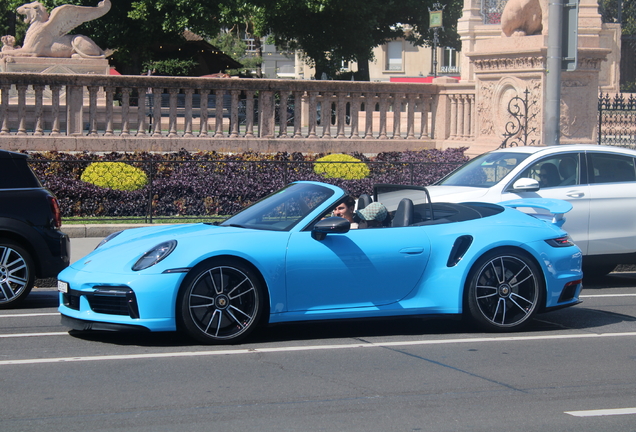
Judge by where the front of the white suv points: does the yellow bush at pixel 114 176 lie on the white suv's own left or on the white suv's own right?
on the white suv's own right

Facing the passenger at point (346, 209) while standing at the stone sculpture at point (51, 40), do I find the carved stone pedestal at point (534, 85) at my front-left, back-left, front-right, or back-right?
front-left

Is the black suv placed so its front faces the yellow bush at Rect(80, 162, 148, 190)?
no

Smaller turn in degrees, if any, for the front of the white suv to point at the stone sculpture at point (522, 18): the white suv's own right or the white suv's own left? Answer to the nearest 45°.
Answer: approximately 135° to the white suv's own right

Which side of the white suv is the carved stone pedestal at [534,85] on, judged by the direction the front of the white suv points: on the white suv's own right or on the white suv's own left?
on the white suv's own right

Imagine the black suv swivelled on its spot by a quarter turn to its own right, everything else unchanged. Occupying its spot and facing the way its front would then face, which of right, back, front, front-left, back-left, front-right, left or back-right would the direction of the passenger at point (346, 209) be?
back-right

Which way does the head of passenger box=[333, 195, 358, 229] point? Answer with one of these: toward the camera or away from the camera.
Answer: toward the camera

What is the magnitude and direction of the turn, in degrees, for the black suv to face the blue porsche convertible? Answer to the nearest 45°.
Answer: approximately 135° to its left

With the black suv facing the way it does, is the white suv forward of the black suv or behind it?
behind

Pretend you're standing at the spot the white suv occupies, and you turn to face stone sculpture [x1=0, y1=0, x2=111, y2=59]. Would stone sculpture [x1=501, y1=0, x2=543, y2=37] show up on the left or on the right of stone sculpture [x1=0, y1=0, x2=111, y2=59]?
right

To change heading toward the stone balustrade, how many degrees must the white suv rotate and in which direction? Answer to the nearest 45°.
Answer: approximately 90° to its right

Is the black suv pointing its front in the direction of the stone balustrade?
no

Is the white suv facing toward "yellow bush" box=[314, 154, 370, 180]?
no

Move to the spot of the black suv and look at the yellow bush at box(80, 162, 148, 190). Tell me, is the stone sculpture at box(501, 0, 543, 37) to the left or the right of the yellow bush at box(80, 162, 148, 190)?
right

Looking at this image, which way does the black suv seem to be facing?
to the viewer's left

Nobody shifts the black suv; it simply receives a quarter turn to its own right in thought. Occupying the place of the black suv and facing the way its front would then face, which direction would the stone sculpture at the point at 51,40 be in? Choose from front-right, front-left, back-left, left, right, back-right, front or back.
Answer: front

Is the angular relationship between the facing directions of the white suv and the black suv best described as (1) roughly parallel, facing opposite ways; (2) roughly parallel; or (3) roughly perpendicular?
roughly parallel

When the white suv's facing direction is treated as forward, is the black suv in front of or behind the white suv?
in front

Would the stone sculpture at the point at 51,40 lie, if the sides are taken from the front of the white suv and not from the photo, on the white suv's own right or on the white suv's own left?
on the white suv's own right

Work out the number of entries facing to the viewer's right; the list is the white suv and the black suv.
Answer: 0
